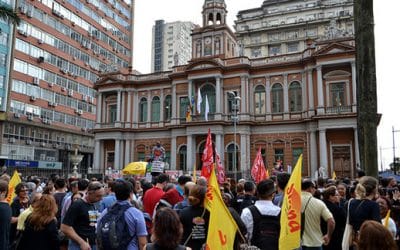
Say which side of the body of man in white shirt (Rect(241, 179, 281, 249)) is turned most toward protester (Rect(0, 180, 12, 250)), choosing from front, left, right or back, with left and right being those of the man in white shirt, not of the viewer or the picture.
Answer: left

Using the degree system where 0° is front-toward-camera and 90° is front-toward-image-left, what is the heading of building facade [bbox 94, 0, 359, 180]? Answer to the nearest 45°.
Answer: approximately 45°

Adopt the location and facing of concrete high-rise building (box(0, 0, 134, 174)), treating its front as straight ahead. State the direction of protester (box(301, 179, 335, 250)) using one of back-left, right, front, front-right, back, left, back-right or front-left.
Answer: front-right

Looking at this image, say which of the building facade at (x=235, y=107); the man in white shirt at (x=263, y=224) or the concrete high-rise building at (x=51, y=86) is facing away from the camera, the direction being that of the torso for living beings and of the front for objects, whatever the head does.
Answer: the man in white shirt

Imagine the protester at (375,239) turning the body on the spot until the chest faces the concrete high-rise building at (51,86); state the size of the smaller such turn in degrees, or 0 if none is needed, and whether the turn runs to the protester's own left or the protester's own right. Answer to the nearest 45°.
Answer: approximately 45° to the protester's own left

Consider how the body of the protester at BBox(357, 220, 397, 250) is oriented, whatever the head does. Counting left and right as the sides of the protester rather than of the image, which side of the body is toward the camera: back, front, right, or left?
back

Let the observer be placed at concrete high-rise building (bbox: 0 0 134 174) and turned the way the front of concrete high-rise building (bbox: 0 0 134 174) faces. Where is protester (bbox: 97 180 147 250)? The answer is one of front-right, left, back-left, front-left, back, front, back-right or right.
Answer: front-right

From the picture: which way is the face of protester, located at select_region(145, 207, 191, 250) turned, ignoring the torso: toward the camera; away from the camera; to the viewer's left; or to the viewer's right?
away from the camera

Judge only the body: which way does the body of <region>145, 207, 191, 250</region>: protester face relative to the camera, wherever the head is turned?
away from the camera

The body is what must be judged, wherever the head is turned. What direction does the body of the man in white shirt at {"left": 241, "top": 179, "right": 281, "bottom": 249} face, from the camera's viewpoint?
away from the camera

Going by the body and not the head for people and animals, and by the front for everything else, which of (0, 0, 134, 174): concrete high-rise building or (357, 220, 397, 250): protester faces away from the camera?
the protester

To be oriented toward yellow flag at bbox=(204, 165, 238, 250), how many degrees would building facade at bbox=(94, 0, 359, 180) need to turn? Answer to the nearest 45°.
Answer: approximately 45° to its left

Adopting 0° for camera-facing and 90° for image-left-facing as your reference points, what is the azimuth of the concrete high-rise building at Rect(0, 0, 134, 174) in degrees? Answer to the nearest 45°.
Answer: approximately 315°
